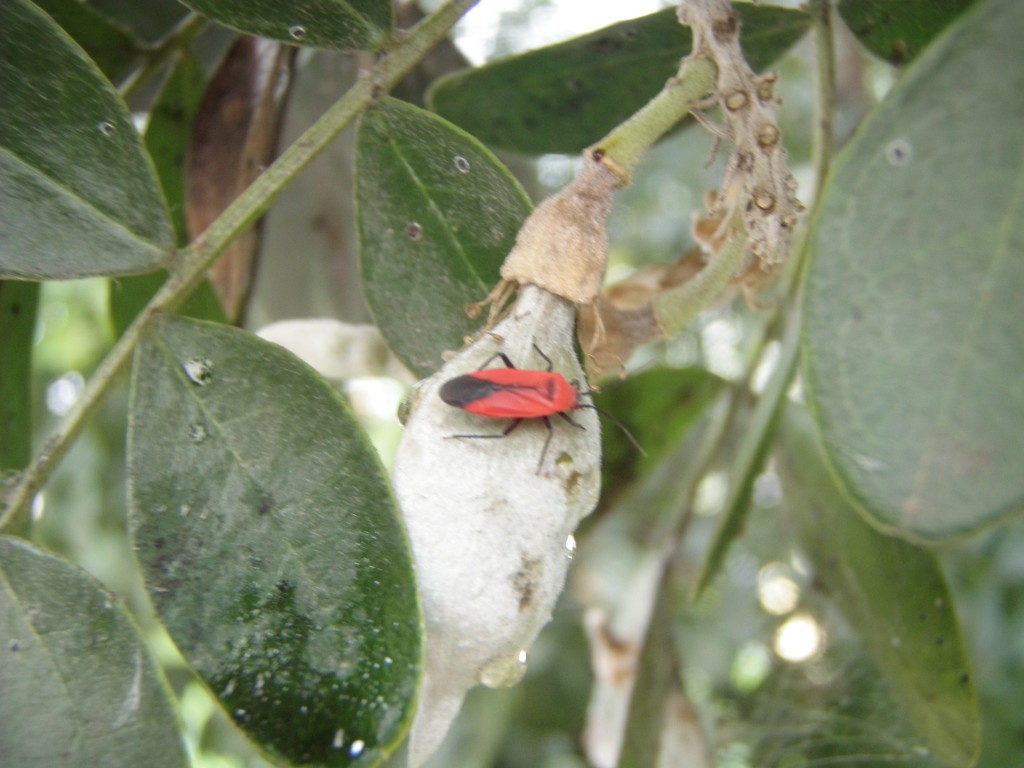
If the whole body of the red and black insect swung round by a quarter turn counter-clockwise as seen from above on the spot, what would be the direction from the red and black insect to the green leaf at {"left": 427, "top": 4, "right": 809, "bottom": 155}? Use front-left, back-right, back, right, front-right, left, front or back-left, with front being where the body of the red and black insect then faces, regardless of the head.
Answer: front

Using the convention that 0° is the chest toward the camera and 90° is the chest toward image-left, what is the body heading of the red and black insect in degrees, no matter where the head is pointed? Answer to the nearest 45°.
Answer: approximately 270°

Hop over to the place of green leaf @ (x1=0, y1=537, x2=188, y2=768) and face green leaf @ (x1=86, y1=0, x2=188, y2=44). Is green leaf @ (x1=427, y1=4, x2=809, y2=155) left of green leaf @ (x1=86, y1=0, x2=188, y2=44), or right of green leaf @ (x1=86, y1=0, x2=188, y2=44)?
right

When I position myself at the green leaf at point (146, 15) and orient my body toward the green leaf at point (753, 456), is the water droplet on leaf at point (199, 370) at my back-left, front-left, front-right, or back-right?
front-right

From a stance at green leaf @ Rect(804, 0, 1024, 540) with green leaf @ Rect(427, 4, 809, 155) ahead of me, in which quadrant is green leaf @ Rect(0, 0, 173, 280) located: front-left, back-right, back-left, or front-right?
front-left

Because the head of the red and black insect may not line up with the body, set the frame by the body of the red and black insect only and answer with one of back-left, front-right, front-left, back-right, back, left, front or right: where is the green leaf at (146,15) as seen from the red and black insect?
back-left

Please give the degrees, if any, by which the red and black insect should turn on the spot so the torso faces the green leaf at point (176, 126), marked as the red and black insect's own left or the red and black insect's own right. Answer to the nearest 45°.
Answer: approximately 135° to the red and black insect's own left

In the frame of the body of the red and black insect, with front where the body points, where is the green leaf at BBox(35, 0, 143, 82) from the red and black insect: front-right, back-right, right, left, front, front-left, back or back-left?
back-left
